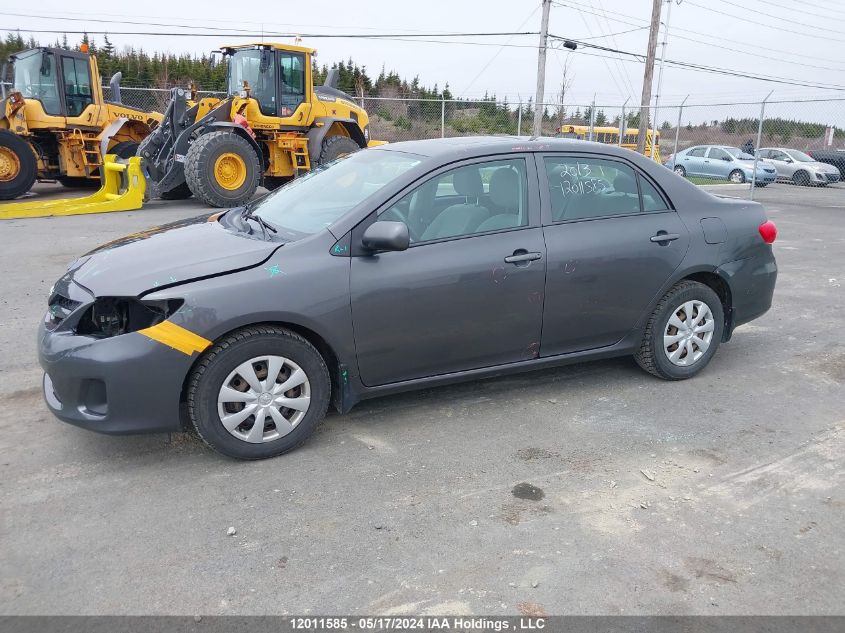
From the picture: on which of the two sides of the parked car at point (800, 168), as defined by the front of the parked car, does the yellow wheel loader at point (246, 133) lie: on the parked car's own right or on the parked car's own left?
on the parked car's own right

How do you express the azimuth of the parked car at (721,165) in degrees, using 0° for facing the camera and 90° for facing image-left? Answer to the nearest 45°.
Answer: approximately 315°

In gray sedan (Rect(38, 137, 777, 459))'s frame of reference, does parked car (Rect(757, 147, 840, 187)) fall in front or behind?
behind

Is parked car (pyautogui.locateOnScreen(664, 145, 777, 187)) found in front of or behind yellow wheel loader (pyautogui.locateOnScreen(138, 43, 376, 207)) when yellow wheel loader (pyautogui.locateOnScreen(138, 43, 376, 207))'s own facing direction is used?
behind

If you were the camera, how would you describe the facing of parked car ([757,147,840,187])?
facing the viewer and to the right of the viewer

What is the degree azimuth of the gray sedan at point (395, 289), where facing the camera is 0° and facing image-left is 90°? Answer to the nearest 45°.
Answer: approximately 45°

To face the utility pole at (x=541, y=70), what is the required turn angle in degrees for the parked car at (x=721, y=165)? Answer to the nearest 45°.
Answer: approximately 135° to its right
